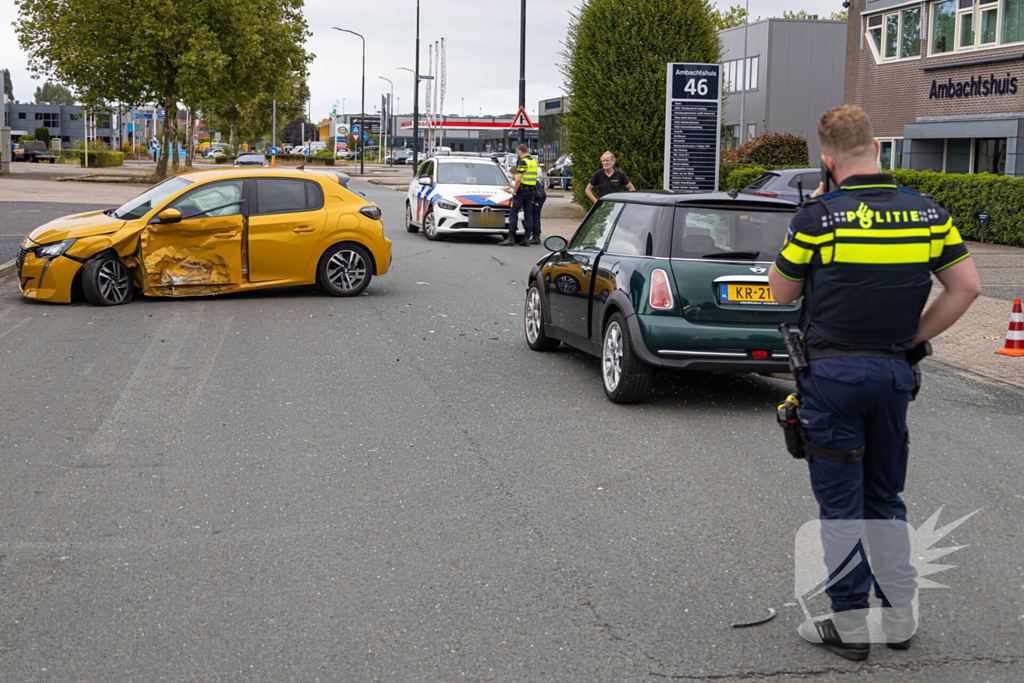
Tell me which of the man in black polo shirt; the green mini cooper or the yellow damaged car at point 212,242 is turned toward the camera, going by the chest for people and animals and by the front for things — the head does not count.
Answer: the man in black polo shirt

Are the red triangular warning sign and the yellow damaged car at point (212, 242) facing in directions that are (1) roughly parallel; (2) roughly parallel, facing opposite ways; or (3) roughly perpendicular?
roughly perpendicular

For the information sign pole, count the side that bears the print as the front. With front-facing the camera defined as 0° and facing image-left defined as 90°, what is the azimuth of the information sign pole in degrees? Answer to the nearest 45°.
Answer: approximately 0°

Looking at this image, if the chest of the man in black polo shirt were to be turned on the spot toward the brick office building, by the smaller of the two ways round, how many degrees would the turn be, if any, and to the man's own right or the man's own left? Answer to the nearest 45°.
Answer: approximately 135° to the man's own left

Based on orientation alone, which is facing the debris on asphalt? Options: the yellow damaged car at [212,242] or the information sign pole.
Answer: the information sign pole

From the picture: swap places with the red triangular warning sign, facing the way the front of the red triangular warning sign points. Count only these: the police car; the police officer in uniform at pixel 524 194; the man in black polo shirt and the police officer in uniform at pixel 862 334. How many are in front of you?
4

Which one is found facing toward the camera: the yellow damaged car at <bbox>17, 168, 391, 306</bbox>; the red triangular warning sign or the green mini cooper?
the red triangular warning sign

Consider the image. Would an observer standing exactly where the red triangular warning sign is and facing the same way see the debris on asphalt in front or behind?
in front

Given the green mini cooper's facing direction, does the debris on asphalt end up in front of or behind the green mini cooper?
behind

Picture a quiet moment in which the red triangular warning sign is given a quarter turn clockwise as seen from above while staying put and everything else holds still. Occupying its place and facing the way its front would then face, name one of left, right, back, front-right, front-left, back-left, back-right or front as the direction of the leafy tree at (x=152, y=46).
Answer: front-right

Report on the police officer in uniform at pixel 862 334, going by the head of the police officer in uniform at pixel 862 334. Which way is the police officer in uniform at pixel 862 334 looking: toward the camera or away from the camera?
away from the camera

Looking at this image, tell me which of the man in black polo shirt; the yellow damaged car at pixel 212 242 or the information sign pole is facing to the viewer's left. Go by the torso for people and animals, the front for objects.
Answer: the yellow damaged car

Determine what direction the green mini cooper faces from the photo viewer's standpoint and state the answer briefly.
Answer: facing away from the viewer and to the left of the viewer
